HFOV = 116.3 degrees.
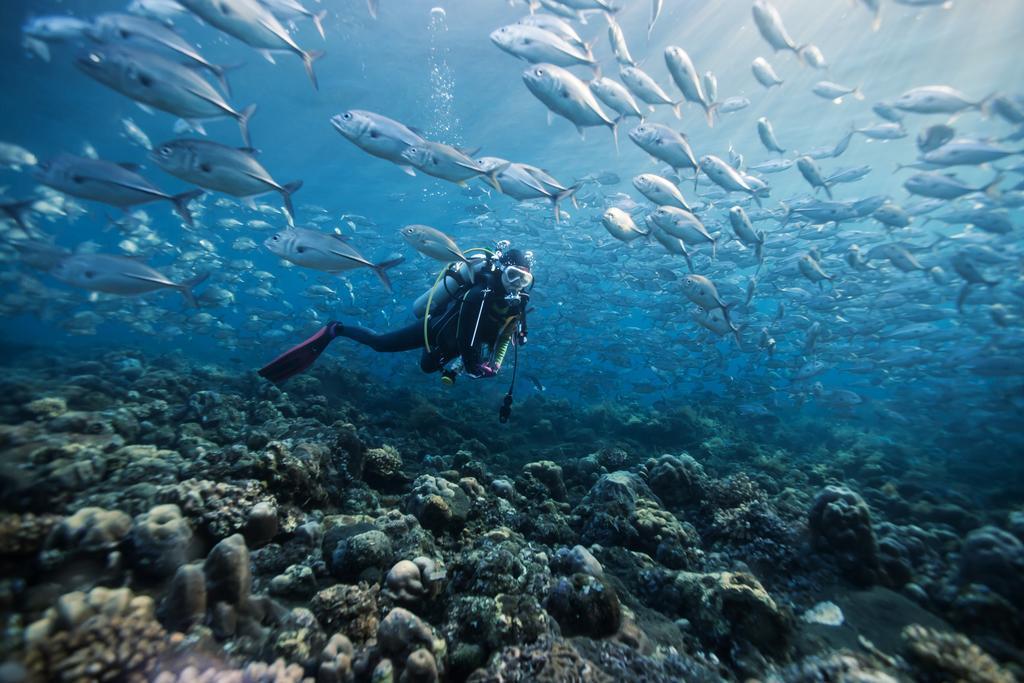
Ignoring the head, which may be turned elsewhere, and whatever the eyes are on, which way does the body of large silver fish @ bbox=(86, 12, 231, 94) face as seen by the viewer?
to the viewer's left

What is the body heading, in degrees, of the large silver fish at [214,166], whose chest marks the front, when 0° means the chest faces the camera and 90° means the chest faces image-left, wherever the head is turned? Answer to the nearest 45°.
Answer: approximately 90°

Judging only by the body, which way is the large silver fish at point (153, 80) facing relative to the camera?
to the viewer's left

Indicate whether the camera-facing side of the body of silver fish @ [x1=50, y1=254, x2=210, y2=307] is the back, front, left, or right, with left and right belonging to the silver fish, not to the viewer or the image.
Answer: left

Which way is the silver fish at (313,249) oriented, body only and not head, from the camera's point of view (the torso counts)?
to the viewer's left

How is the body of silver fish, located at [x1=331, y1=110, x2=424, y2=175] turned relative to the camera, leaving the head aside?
to the viewer's left

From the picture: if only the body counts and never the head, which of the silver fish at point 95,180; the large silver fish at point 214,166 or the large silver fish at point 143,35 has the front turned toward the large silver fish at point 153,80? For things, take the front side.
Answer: the large silver fish at point 214,166

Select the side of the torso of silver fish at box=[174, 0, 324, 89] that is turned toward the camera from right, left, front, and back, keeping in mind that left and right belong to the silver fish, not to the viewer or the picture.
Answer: left
